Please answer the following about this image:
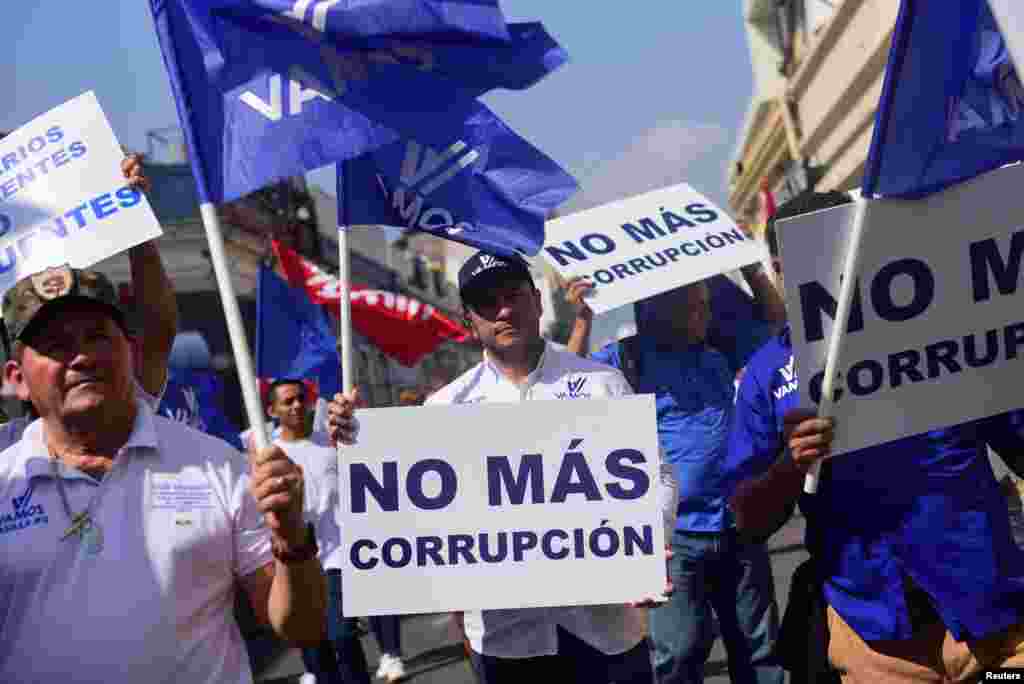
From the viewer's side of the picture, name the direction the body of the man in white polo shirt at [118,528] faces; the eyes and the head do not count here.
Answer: toward the camera

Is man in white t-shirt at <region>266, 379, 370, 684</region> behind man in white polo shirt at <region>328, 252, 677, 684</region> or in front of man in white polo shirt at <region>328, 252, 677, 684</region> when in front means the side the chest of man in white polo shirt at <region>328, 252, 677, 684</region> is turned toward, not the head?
behind

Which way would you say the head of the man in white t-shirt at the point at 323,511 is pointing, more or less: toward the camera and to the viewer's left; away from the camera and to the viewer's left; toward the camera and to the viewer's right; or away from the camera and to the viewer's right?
toward the camera and to the viewer's right

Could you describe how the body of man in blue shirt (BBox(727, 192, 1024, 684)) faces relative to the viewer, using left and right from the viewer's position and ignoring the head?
facing the viewer

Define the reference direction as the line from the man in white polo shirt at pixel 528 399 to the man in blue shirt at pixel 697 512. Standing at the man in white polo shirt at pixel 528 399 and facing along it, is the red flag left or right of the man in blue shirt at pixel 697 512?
left

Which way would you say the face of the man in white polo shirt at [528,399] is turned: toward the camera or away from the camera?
toward the camera

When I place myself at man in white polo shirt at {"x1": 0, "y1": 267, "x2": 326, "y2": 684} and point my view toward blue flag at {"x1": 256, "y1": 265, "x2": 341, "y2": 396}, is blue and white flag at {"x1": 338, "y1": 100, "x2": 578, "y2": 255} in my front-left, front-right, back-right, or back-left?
front-right

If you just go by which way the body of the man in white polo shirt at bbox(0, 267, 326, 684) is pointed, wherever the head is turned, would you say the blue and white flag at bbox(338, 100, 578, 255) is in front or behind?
behind

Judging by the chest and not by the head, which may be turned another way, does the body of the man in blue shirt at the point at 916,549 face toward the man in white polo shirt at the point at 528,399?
no

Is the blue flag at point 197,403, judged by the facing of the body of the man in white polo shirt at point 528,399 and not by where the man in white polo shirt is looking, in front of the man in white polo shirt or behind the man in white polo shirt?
behind

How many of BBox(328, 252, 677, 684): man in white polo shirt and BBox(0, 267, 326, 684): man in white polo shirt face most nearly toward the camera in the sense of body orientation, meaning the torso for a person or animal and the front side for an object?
2

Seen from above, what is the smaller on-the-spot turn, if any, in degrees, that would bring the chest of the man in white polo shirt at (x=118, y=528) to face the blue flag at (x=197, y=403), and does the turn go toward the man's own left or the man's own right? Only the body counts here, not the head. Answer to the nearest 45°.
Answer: approximately 180°

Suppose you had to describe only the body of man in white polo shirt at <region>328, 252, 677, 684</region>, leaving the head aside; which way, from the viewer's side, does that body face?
toward the camera

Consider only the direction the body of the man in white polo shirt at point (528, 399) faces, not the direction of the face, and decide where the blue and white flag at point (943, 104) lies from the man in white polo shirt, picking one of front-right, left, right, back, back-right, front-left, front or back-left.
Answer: front-left

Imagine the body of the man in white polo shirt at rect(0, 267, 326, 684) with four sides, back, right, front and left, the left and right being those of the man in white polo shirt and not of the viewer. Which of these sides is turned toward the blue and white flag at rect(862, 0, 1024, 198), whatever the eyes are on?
left

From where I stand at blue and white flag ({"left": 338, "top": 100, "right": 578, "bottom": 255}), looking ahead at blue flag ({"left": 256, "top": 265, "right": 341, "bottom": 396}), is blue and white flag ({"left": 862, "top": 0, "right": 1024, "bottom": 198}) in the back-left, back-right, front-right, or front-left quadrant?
back-right
